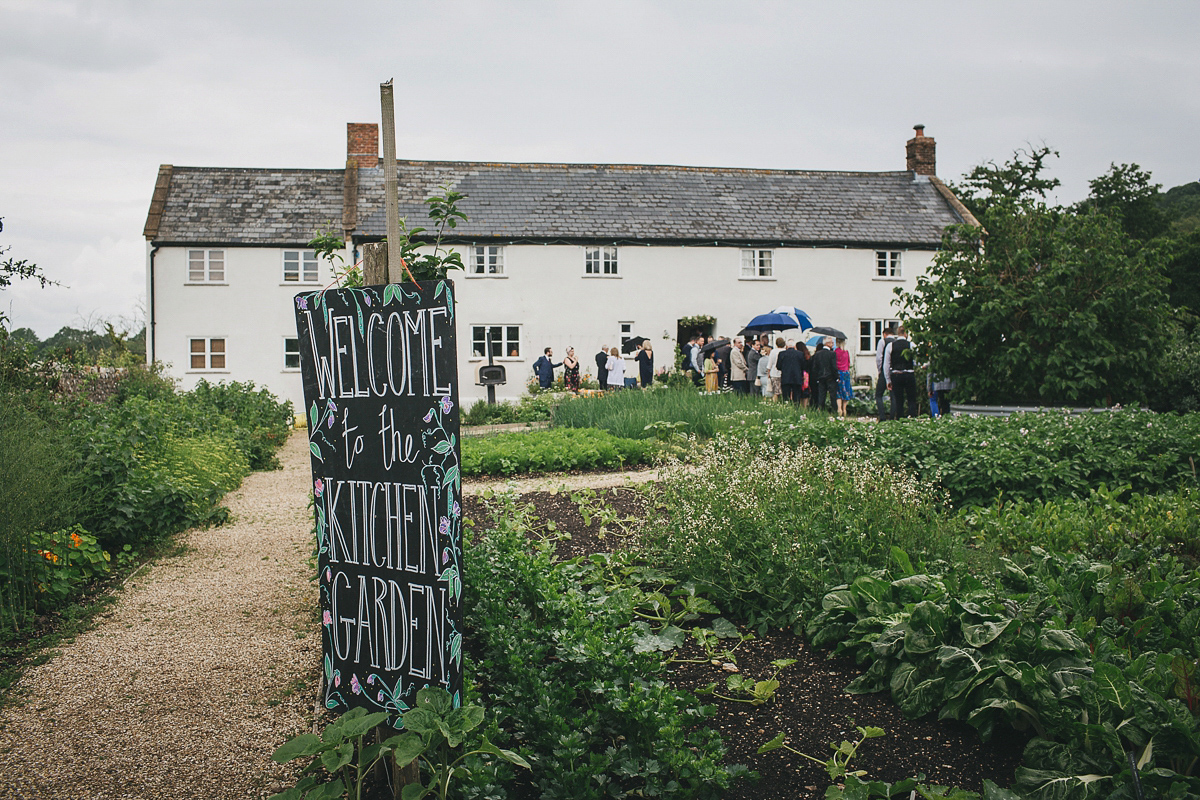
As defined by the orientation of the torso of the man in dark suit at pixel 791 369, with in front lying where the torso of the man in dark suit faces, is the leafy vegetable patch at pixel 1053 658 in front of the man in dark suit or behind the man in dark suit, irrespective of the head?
behind

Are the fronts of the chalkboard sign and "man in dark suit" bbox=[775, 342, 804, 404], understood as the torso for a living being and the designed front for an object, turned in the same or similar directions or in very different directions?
very different directions

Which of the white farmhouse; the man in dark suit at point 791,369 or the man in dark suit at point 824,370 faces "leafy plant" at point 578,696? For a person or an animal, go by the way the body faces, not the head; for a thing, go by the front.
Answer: the white farmhouse

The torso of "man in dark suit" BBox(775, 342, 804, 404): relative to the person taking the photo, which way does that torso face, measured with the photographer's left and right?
facing away from the viewer

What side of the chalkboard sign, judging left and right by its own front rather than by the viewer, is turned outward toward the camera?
front

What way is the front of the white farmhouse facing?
toward the camera

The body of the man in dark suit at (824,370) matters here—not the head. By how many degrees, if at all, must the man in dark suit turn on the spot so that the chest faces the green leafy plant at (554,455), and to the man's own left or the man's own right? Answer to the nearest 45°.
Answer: approximately 180°

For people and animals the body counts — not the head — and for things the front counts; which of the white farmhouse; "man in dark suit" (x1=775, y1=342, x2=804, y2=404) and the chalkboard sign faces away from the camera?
the man in dark suit

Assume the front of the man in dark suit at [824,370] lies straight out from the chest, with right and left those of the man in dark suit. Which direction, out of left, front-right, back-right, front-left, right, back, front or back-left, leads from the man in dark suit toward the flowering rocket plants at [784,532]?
back

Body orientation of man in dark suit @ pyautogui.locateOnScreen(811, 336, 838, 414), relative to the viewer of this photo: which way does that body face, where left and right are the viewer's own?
facing away from the viewer

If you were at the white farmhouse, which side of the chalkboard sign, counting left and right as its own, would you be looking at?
back

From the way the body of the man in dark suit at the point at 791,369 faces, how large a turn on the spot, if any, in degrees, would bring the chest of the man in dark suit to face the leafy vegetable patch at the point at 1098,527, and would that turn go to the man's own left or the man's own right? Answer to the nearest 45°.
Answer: approximately 180°

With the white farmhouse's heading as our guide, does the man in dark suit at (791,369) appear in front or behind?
in front
